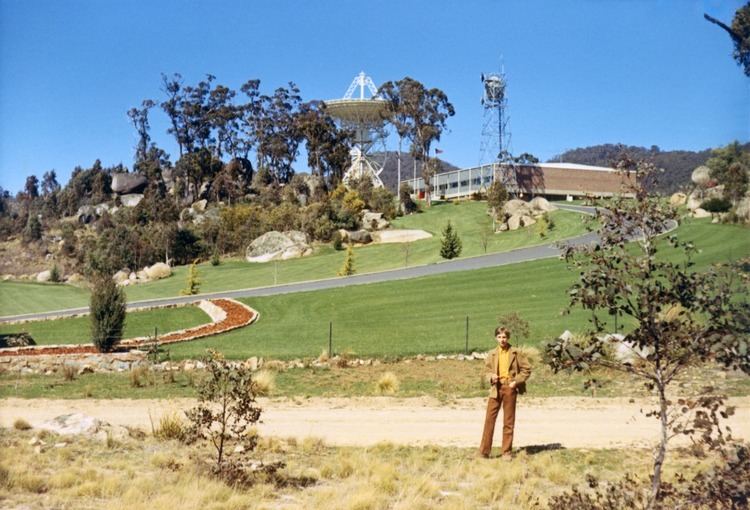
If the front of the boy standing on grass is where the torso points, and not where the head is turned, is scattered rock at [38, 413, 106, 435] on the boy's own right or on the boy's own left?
on the boy's own right

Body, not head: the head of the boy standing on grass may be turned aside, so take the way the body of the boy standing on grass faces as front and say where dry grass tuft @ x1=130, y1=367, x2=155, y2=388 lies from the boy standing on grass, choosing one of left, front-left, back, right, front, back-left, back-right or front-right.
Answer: back-right

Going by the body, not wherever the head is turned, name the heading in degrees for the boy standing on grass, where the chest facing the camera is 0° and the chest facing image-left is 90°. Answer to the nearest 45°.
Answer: approximately 0°

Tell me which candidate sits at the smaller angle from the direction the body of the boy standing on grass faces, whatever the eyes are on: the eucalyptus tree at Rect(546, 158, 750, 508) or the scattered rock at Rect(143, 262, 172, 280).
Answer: the eucalyptus tree

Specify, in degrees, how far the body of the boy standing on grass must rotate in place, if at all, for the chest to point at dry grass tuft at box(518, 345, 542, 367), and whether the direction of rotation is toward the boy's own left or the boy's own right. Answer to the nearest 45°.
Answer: approximately 180°

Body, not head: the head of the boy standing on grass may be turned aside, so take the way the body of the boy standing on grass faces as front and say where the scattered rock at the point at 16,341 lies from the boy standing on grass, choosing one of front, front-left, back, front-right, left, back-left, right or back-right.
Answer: back-right

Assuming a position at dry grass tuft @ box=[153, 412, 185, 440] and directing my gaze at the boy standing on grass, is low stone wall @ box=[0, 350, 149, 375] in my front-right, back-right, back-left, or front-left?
back-left

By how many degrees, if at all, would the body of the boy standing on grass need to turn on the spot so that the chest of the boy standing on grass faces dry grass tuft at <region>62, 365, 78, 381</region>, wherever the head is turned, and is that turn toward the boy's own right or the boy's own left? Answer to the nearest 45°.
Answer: approximately 135° to the boy's own right

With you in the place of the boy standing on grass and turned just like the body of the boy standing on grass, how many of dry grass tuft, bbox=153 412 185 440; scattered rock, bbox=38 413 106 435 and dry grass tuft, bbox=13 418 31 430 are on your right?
3

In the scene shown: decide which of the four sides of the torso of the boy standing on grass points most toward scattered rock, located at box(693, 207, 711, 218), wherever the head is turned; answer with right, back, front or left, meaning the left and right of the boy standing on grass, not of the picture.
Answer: back
